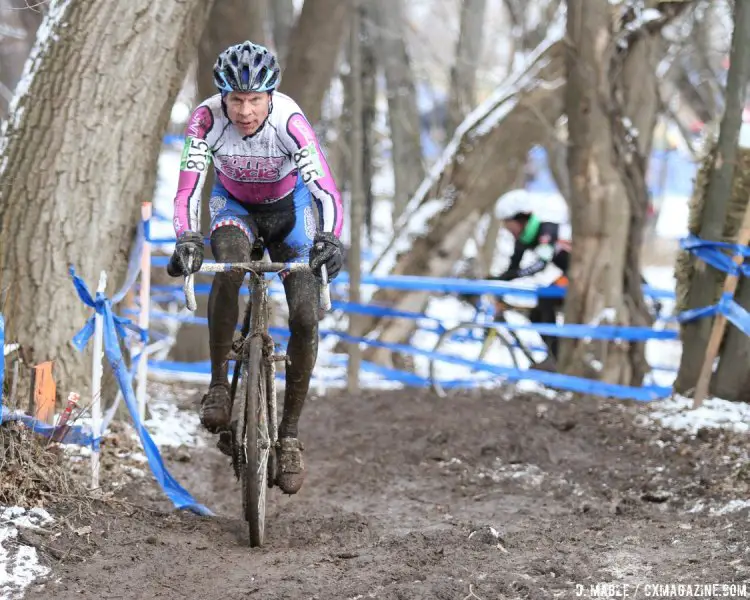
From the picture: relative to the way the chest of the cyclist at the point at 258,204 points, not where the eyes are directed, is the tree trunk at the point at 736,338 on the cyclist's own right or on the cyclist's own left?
on the cyclist's own left

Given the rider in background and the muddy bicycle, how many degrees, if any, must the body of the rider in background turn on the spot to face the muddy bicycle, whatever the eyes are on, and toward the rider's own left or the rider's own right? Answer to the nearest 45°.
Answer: approximately 90° to the rider's own left

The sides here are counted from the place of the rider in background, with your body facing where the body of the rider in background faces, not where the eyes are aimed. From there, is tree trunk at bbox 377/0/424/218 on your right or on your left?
on your right

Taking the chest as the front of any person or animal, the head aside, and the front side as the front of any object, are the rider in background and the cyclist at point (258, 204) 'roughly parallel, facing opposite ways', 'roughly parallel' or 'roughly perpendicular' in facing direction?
roughly perpendicular

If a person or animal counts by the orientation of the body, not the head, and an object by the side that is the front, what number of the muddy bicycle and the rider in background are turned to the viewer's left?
1

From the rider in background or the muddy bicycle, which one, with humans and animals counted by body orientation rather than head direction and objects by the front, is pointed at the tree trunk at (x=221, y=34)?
the rider in background

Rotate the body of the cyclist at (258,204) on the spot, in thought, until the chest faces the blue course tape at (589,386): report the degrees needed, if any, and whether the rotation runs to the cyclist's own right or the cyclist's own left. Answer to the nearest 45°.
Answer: approximately 135° to the cyclist's own left

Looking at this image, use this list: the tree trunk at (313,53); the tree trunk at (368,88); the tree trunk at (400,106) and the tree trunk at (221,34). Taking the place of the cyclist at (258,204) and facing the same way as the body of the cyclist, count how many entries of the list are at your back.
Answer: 4

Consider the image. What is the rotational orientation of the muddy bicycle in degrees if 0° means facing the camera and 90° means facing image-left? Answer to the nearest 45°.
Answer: approximately 0°

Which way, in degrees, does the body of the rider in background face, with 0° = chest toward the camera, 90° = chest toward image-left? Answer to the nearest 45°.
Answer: approximately 90°

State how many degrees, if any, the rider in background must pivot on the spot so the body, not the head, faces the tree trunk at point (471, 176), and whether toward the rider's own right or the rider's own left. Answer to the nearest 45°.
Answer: approximately 45° to the rider's own right

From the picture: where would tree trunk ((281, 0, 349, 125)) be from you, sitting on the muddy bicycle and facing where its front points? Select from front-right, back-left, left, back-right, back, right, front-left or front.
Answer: back
